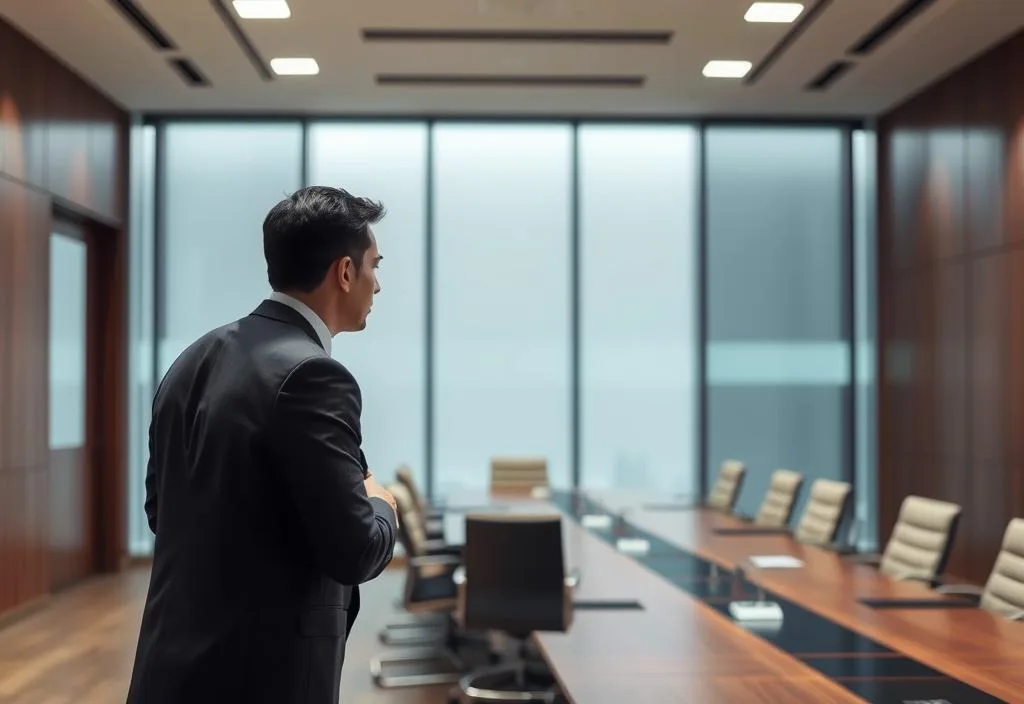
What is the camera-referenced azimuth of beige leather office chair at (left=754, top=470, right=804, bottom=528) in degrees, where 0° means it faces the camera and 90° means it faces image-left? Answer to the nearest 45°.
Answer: approximately 45°

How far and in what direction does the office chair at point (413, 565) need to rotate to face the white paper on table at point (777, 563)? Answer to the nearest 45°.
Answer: approximately 45° to its right

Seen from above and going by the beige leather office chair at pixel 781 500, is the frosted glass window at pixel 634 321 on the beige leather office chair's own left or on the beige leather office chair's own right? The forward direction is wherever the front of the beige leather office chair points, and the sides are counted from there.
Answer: on the beige leather office chair's own right

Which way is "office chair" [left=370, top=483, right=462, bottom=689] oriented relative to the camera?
to the viewer's right

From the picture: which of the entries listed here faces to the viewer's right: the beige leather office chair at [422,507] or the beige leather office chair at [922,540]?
the beige leather office chair at [422,507]

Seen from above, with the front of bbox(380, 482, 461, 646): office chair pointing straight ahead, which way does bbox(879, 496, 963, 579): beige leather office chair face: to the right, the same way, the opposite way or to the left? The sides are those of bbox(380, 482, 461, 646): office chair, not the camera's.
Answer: the opposite way

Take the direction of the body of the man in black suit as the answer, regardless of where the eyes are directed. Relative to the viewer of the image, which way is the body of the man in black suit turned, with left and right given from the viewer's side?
facing away from the viewer and to the right of the viewer
